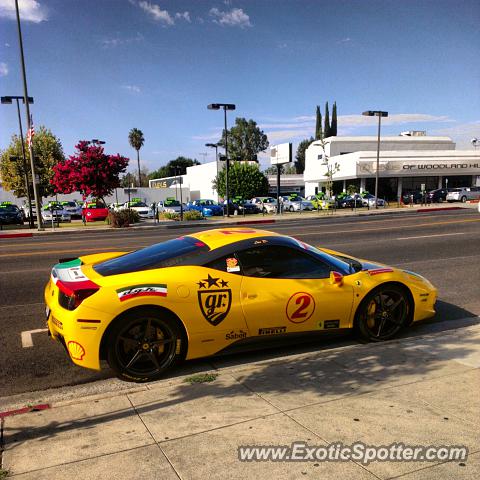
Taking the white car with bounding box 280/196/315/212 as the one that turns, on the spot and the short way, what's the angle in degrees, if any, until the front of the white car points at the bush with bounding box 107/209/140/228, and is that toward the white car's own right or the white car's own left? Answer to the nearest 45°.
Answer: approximately 90° to the white car's own right

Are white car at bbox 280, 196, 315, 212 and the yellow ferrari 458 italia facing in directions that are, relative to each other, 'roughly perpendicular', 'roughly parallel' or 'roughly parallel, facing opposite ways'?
roughly perpendicular

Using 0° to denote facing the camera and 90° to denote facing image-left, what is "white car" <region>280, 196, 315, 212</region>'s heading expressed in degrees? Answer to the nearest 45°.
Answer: approximately 315°

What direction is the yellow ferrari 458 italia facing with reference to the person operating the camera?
facing away from the viewer and to the right of the viewer

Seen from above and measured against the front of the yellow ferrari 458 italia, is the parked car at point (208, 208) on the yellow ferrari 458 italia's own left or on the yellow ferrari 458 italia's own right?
on the yellow ferrari 458 italia's own left

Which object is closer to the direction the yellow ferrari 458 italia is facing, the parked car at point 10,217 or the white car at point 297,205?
the white car

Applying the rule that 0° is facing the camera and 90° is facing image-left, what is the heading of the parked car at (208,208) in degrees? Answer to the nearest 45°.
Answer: approximately 315°

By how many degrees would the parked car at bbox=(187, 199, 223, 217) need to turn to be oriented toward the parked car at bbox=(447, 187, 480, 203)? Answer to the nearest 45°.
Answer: approximately 45° to its left

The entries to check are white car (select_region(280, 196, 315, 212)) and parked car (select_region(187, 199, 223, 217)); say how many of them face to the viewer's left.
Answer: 0

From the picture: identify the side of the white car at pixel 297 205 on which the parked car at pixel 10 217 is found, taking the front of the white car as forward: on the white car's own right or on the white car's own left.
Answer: on the white car's own right
